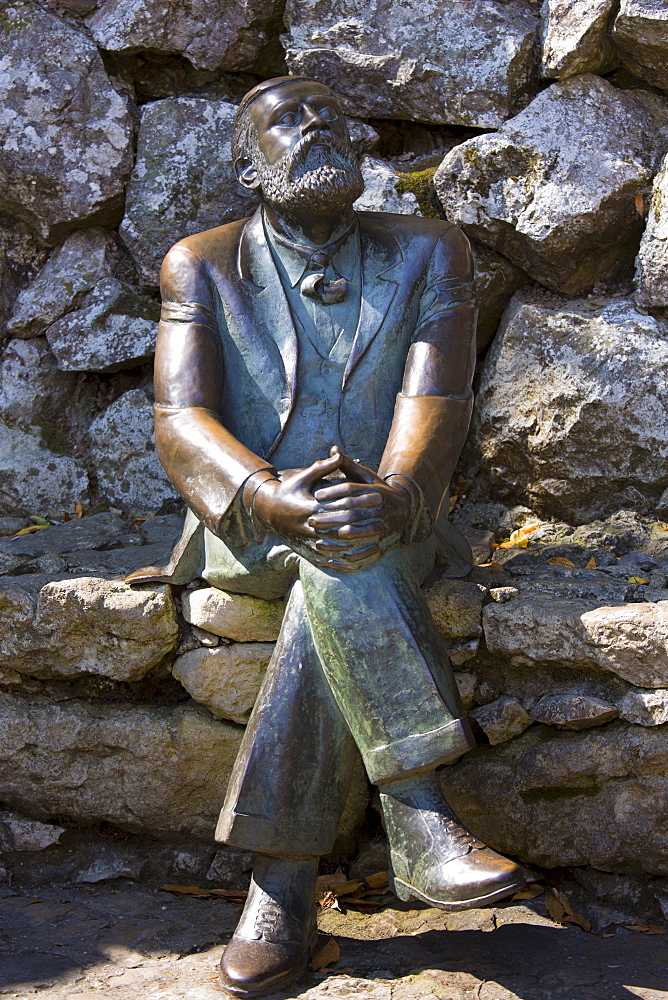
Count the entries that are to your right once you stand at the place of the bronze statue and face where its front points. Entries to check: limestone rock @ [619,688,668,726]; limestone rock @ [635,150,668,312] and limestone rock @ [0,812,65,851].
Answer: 1

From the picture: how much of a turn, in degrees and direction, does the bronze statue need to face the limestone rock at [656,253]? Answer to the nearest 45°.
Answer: approximately 135° to its left

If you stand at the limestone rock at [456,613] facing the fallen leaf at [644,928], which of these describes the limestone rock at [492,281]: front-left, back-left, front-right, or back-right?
back-left

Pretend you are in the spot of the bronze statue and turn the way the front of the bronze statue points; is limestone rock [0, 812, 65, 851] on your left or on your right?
on your right

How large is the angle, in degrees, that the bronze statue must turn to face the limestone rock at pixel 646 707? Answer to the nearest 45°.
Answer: approximately 90° to its left

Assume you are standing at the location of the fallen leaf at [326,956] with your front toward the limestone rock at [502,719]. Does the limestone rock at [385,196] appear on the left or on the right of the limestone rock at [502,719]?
left

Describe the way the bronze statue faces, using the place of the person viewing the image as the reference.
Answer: facing the viewer

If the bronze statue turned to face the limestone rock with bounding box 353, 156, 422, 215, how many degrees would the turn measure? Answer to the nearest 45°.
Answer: approximately 180°

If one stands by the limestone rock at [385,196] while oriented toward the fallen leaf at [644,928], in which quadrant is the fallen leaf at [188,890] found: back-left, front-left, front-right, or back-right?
front-right
